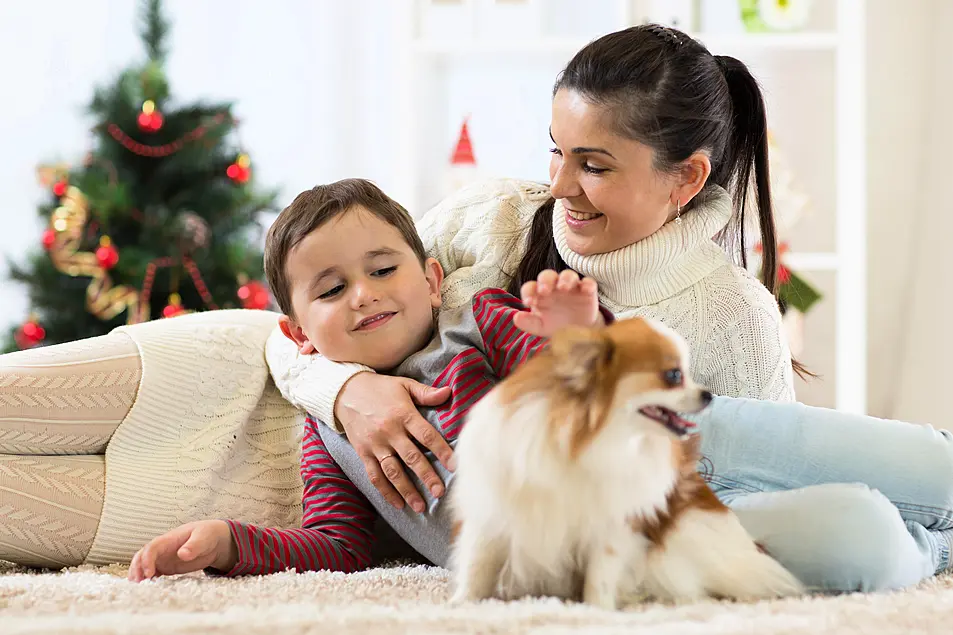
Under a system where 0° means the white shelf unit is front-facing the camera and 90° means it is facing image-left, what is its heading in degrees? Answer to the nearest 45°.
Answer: approximately 0°

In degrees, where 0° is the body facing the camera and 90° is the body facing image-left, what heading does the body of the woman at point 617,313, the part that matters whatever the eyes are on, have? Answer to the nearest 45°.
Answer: approximately 45°

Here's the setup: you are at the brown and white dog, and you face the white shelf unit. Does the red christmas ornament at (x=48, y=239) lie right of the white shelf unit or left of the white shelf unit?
left

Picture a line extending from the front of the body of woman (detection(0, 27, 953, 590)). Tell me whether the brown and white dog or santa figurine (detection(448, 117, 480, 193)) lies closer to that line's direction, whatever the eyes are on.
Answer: the brown and white dog

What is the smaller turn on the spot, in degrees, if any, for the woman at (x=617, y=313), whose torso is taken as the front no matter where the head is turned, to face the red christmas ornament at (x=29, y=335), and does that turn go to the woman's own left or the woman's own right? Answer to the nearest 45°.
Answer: approximately 90° to the woman's own right

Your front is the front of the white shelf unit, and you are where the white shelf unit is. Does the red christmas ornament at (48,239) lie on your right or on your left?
on your right

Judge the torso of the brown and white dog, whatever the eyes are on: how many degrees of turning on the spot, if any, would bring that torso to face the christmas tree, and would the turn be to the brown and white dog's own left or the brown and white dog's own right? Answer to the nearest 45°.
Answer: approximately 90° to the brown and white dog's own right

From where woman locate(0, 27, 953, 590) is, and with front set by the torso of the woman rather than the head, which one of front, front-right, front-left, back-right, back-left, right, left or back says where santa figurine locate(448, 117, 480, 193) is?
back-right
